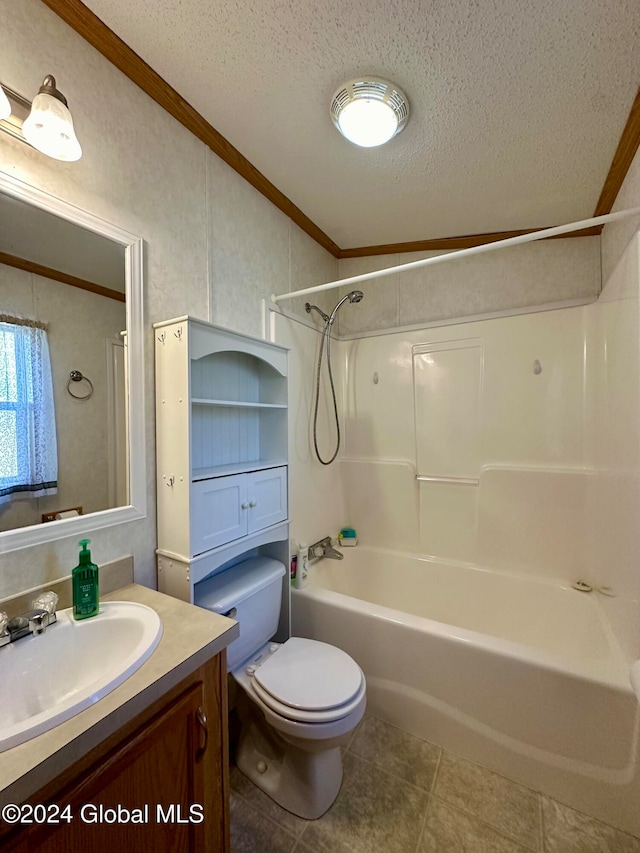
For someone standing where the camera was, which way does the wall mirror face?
facing the viewer and to the right of the viewer

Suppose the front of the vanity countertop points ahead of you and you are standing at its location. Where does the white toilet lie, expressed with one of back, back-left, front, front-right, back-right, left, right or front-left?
left

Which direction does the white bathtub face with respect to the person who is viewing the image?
facing the viewer and to the left of the viewer

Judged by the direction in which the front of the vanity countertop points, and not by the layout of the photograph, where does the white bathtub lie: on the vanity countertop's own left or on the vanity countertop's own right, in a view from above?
on the vanity countertop's own left

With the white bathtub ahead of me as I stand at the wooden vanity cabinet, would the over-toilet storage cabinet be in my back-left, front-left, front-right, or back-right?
front-left

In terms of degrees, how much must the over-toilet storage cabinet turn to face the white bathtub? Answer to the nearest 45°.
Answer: approximately 45° to its left

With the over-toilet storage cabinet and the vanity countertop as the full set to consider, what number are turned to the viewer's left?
0

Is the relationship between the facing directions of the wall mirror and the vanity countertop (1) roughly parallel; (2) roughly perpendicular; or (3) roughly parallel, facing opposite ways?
roughly parallel
